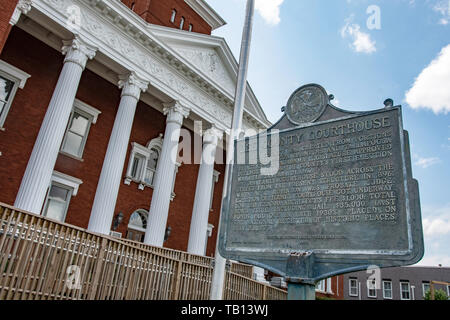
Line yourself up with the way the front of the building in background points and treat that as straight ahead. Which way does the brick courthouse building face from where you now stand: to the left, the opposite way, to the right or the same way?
to the left

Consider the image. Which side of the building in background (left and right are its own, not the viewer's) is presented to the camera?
front

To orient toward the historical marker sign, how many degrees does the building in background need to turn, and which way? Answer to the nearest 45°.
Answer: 0° — it already faces it

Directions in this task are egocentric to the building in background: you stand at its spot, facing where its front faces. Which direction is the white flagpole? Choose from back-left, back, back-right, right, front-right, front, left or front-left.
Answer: front

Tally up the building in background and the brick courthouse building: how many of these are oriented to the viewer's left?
0

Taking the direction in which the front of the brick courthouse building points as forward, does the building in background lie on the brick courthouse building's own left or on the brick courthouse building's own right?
on the brick courthouse building's own left

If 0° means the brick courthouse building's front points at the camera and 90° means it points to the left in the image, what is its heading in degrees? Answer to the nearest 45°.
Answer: approximately 315°

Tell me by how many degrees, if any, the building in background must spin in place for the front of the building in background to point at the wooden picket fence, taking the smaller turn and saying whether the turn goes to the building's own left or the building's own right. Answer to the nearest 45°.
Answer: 0° — it already faces it

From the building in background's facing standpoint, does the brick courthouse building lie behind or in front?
in front

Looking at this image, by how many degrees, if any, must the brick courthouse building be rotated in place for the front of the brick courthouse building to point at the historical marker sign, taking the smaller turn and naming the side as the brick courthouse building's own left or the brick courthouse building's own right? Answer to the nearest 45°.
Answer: approximately 45° to the brick courthouse building's own right
